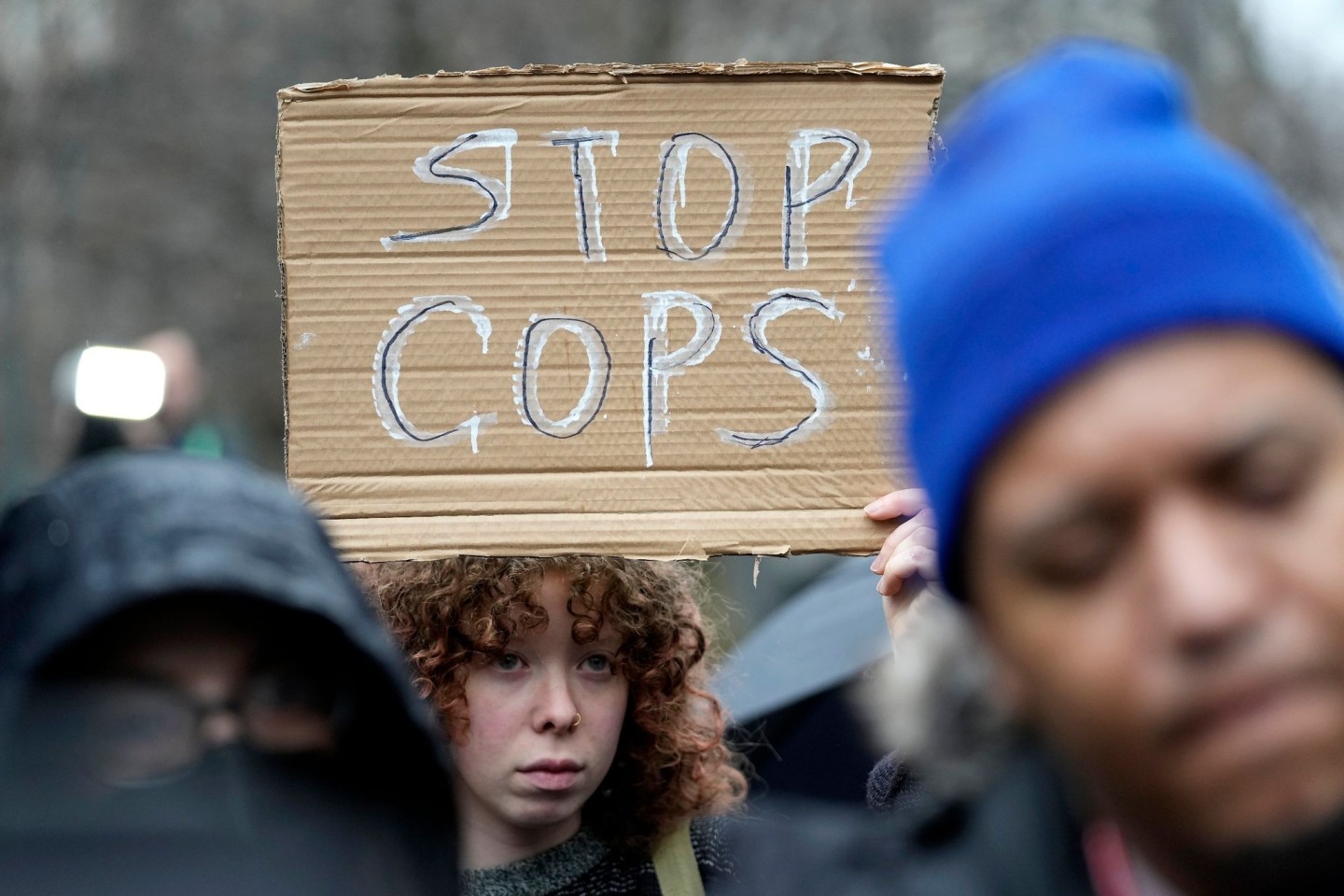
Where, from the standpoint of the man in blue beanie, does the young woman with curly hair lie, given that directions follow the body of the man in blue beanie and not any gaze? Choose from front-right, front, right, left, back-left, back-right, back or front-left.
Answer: back-right

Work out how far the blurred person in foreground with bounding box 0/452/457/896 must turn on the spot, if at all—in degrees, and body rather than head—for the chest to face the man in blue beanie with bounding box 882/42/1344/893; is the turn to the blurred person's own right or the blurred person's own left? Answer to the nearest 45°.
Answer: approximately 45° to the blurred person's own left

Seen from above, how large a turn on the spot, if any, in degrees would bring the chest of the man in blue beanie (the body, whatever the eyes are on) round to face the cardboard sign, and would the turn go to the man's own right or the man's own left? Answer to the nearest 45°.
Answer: approximately 135° to the man's own right
